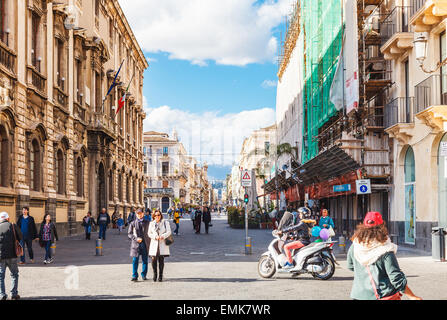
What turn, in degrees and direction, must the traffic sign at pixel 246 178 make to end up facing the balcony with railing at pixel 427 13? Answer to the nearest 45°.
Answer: approximately 45° to its left

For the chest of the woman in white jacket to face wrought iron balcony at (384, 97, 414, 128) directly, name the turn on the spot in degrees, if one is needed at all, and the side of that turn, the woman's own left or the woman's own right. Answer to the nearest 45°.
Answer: approximately 135° to the woman's own left

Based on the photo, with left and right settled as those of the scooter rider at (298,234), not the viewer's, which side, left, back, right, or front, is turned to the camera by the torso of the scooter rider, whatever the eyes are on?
left

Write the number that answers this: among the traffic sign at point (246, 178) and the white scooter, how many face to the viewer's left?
1

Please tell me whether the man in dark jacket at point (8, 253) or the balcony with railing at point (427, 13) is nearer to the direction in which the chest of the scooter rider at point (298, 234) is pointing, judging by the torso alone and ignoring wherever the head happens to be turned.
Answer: the man in dark jacket

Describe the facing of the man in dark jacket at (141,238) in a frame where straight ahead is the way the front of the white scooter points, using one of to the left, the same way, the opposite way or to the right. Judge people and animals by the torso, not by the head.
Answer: to the left

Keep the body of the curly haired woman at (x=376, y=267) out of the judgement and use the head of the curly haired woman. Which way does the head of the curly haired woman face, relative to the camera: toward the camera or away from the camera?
away from the camera

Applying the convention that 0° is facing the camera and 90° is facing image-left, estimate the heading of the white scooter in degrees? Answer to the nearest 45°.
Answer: approximately 90°

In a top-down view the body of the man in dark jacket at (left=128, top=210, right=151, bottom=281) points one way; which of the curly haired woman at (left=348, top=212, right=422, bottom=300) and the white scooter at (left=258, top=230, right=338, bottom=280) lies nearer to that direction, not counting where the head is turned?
the curly haired woman

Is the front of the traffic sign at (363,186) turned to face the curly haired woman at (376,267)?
yes
